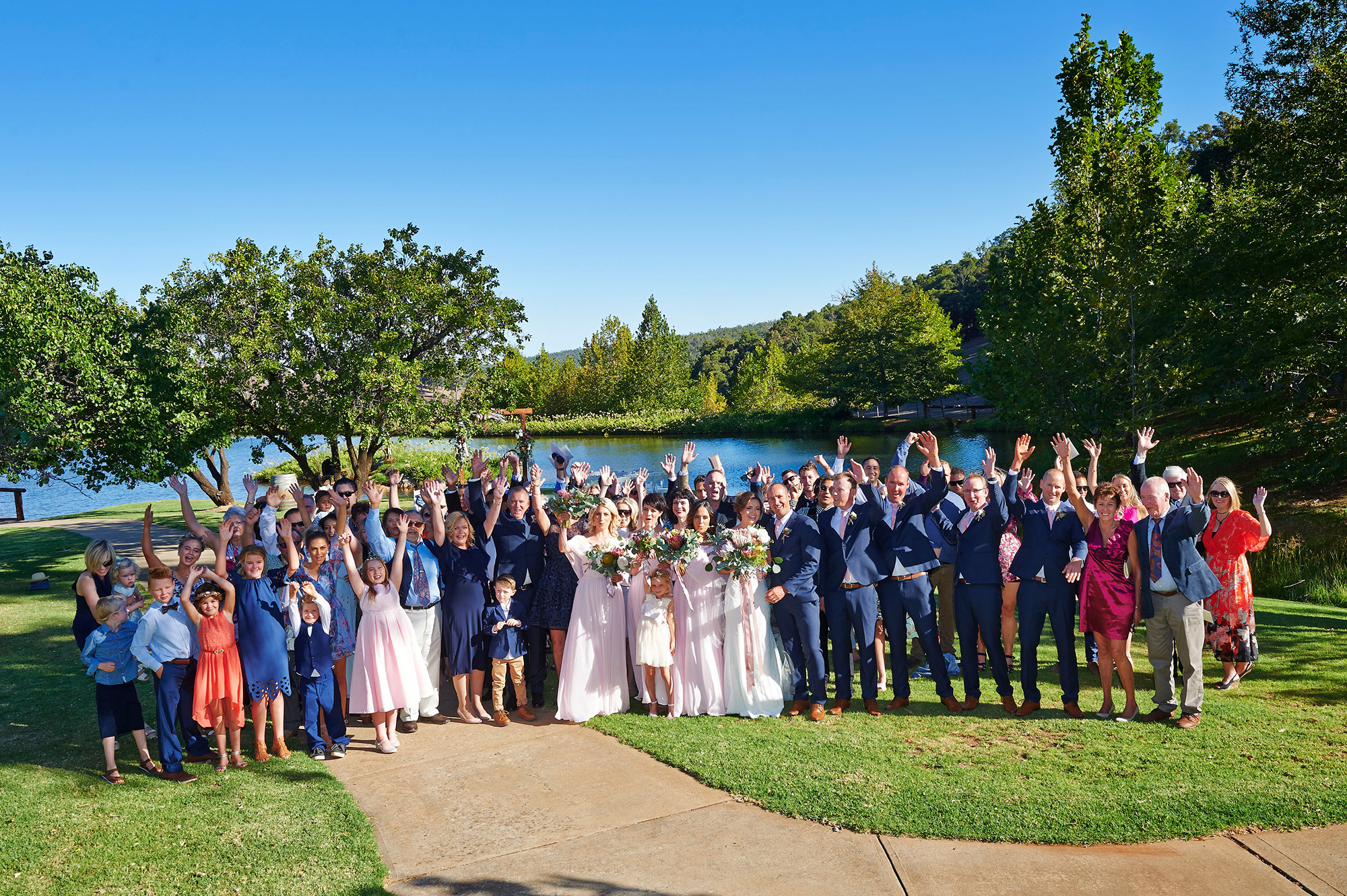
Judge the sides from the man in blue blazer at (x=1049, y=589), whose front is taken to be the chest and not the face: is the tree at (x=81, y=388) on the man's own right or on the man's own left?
on the man's own right

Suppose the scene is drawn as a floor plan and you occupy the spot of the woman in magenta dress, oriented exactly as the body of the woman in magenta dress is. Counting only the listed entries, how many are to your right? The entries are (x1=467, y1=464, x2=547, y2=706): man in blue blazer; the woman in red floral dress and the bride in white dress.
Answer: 2

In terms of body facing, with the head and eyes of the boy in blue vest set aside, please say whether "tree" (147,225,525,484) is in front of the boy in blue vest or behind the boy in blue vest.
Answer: behind

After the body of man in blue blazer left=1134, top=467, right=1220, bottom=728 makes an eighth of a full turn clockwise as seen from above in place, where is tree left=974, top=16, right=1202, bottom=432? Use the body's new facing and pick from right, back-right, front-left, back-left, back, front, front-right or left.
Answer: right

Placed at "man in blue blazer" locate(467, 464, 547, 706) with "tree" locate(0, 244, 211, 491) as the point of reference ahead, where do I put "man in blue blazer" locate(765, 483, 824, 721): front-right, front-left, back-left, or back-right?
back-right

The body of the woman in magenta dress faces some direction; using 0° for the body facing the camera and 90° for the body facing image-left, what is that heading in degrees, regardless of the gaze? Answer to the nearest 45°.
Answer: approximately 0°

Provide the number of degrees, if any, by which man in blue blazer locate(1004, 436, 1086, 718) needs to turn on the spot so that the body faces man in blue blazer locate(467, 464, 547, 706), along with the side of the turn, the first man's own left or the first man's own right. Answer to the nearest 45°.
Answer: approximately 90° to the first man's own right

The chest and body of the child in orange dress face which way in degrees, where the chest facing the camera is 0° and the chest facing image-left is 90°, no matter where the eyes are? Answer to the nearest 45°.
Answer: approximately 0°

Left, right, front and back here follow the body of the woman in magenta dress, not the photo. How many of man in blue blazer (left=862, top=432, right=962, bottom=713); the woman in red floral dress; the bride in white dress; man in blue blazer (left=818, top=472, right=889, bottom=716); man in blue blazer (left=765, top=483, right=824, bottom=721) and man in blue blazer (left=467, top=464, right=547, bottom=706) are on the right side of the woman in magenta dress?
5
